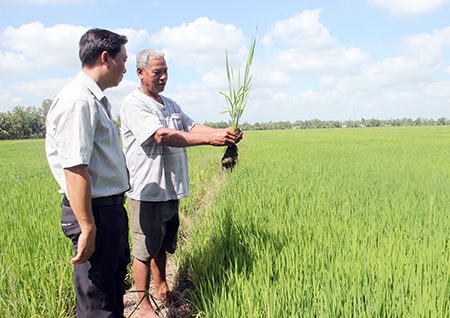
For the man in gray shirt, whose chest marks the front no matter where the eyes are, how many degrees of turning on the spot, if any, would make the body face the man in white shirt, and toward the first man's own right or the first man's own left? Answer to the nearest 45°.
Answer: approximately 45° to the first man's own right

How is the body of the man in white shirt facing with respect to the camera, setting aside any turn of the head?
to the viewer's right

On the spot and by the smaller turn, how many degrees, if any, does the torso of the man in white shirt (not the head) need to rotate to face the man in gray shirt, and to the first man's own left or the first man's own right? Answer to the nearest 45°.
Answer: approximately 45° to the first man's own left

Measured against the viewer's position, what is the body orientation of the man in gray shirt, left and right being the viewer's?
facing the viewer and to the right of the viewer

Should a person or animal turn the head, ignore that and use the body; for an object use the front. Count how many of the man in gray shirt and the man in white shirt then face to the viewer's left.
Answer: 0
